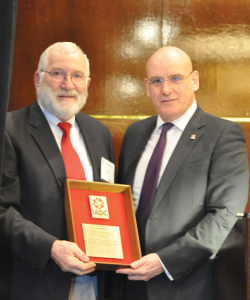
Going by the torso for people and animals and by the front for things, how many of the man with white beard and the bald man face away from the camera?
0

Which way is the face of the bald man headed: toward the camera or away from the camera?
toward the camera

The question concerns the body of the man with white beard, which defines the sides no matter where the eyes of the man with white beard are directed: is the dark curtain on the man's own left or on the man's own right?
on the man's own right

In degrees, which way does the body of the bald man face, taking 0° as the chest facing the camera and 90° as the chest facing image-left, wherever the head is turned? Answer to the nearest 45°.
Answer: approximately 45°

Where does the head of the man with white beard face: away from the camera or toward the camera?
toward the camera
